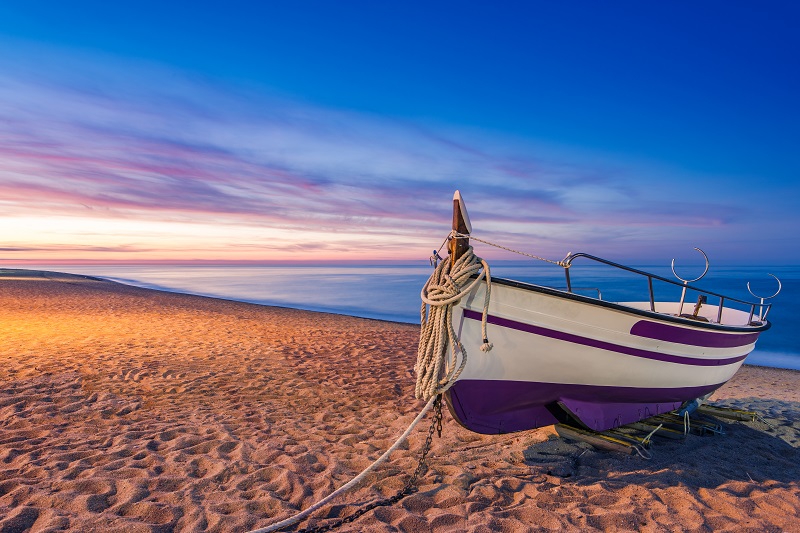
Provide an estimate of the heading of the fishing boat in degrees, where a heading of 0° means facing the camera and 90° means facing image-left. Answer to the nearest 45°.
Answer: approximately 45°
